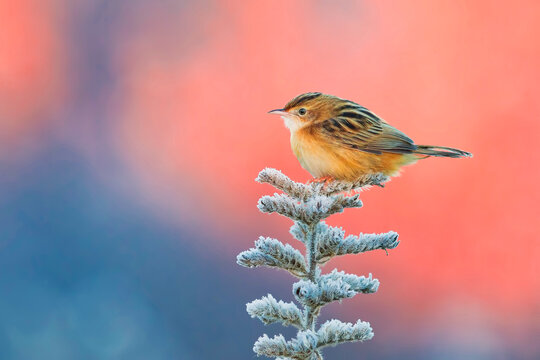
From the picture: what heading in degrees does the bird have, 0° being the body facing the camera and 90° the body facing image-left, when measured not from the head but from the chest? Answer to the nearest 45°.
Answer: approximately 90°
